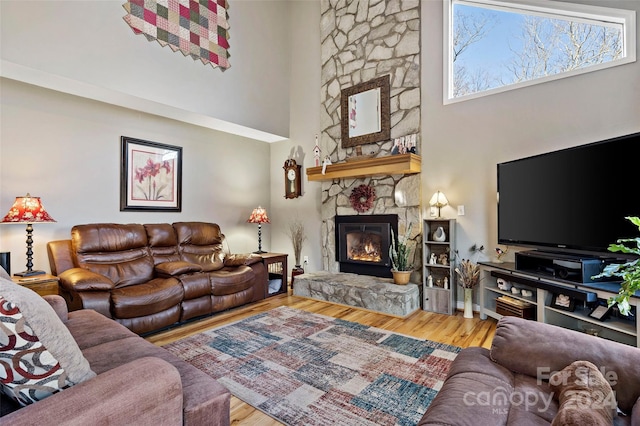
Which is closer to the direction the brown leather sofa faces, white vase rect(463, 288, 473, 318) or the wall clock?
the white vase

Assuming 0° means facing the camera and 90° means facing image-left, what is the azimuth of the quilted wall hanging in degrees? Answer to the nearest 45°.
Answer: approximately 315°

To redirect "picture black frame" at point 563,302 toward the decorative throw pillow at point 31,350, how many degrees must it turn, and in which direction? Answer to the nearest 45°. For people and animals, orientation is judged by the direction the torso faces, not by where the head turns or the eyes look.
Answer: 0° — it already faces it

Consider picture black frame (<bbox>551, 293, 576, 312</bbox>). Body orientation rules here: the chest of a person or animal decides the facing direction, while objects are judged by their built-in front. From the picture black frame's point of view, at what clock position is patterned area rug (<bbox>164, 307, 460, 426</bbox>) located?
The patterned area rug is roughly at 12 o'clock from the picture black frame.

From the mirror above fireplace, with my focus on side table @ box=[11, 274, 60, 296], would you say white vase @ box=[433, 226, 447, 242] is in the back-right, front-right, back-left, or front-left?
back-left
